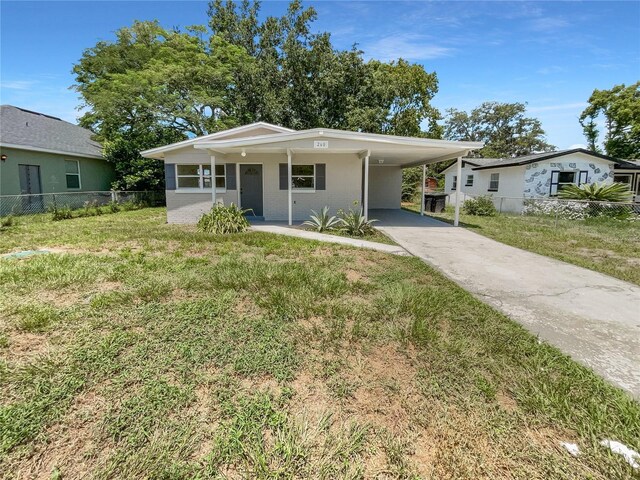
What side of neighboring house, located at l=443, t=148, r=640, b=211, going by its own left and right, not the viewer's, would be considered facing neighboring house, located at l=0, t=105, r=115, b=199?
right

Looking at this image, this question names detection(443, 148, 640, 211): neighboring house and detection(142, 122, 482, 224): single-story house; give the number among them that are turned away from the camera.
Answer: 0

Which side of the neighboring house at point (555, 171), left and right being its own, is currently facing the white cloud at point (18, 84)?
right

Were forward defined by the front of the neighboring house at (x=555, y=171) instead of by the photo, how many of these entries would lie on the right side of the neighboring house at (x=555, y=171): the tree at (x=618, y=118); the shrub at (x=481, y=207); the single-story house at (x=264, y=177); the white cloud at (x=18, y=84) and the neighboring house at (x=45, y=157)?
4

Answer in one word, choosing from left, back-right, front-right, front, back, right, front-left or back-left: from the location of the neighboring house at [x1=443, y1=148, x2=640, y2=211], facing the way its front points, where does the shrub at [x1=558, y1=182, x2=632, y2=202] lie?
front

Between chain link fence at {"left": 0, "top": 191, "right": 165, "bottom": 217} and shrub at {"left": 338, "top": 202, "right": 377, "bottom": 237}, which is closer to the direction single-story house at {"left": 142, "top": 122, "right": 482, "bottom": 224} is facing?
the shrub

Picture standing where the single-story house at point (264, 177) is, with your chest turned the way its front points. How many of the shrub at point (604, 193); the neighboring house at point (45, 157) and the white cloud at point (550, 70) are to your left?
2

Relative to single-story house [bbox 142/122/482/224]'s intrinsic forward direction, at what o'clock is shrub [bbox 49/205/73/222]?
The shrub is roughly at 3 o'clock from the single-story house.

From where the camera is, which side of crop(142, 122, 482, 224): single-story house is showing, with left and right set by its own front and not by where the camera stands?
front

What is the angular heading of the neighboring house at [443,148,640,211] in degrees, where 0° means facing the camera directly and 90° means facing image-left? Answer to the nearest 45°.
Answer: approximately 315°

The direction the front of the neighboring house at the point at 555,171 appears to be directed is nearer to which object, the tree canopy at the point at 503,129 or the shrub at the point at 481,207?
the shrub

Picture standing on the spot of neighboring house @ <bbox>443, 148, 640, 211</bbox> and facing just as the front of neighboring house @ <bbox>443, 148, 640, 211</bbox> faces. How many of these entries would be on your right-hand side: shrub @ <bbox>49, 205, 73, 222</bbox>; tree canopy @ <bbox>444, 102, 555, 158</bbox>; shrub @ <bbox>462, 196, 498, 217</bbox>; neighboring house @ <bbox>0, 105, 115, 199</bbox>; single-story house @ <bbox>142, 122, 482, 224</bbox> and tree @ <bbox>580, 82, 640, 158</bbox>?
4

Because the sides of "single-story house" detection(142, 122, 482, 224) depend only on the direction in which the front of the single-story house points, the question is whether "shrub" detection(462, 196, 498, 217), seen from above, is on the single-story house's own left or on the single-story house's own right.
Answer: on the single-story house's own left

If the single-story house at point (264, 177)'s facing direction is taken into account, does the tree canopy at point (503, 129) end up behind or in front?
behind

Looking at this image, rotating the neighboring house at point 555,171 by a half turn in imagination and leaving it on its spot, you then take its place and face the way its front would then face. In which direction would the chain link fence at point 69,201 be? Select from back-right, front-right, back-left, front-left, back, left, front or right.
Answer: left
